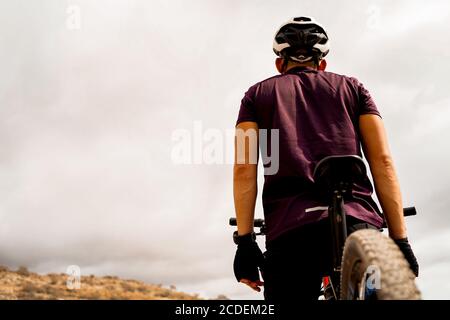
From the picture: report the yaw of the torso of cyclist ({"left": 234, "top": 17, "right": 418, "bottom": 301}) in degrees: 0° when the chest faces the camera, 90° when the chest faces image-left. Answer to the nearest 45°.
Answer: approximately 180°
